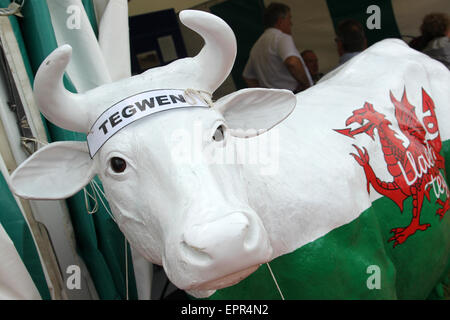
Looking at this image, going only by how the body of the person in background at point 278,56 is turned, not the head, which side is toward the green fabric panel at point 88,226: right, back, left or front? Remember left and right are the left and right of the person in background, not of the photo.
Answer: back

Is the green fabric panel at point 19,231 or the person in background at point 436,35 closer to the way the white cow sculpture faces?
the green fabric panel

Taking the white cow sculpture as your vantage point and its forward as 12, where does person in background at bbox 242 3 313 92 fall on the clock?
The person in background is roughly at 5 o'clock from the white cow sculpture.

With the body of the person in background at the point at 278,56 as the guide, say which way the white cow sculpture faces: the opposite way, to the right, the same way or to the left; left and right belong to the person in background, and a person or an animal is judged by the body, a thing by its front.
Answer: the opposite way

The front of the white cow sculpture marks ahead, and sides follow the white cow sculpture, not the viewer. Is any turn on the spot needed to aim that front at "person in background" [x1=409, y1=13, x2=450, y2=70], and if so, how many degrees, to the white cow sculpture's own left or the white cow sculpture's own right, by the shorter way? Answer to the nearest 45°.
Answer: approximately 180°

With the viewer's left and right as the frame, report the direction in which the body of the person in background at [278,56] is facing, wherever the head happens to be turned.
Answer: facing away from the viewer and to the right of the viewer

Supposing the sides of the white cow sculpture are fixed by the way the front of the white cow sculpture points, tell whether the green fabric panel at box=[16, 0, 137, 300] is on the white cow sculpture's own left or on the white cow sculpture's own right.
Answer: on the white cow sculpture's own right

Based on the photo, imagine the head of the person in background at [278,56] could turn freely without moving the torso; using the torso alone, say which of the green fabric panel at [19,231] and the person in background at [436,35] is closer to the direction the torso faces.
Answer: the person in background

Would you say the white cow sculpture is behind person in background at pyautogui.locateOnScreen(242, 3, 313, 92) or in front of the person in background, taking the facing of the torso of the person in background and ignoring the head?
behind
